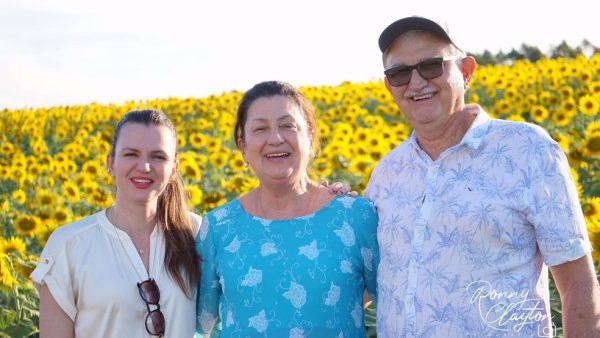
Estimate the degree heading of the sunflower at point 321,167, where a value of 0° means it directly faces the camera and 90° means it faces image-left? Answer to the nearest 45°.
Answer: approximately 0°

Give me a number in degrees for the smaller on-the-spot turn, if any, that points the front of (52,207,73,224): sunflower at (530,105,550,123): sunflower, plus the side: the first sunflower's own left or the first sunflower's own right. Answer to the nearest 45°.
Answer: approximately 90° to the first sunflower's own left

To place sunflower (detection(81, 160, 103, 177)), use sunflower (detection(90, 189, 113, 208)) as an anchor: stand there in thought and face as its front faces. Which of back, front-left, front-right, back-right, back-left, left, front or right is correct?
back

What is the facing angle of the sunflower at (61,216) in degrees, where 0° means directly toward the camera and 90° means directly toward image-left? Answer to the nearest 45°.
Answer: approximately 0°
